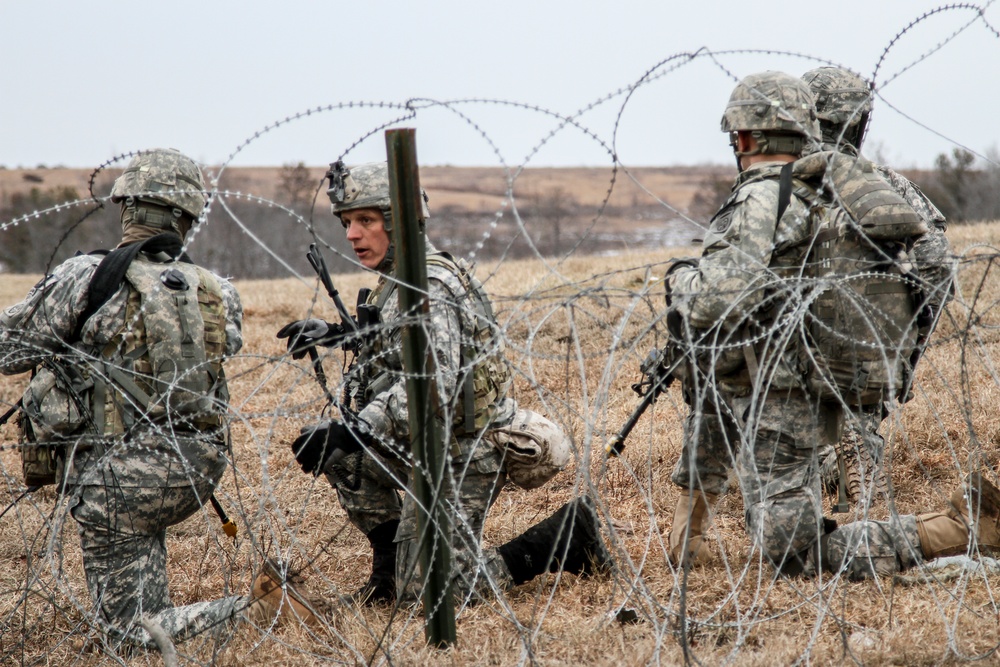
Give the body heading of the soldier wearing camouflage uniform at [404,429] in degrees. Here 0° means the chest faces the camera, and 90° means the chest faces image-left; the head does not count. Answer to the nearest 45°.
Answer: approximately 90°

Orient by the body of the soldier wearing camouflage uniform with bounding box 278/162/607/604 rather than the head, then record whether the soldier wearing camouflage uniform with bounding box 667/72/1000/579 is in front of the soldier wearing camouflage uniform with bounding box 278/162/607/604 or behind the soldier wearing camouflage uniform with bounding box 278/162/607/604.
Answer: behind

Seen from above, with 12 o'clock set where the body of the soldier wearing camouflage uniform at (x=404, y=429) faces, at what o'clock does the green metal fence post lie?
The green metal fence post is roughly at 9 o'clock from the soldier wearing camouflage uniform.

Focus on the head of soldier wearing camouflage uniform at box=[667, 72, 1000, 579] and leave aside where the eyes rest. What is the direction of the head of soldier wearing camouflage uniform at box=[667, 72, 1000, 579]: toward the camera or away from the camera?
away from the camera
